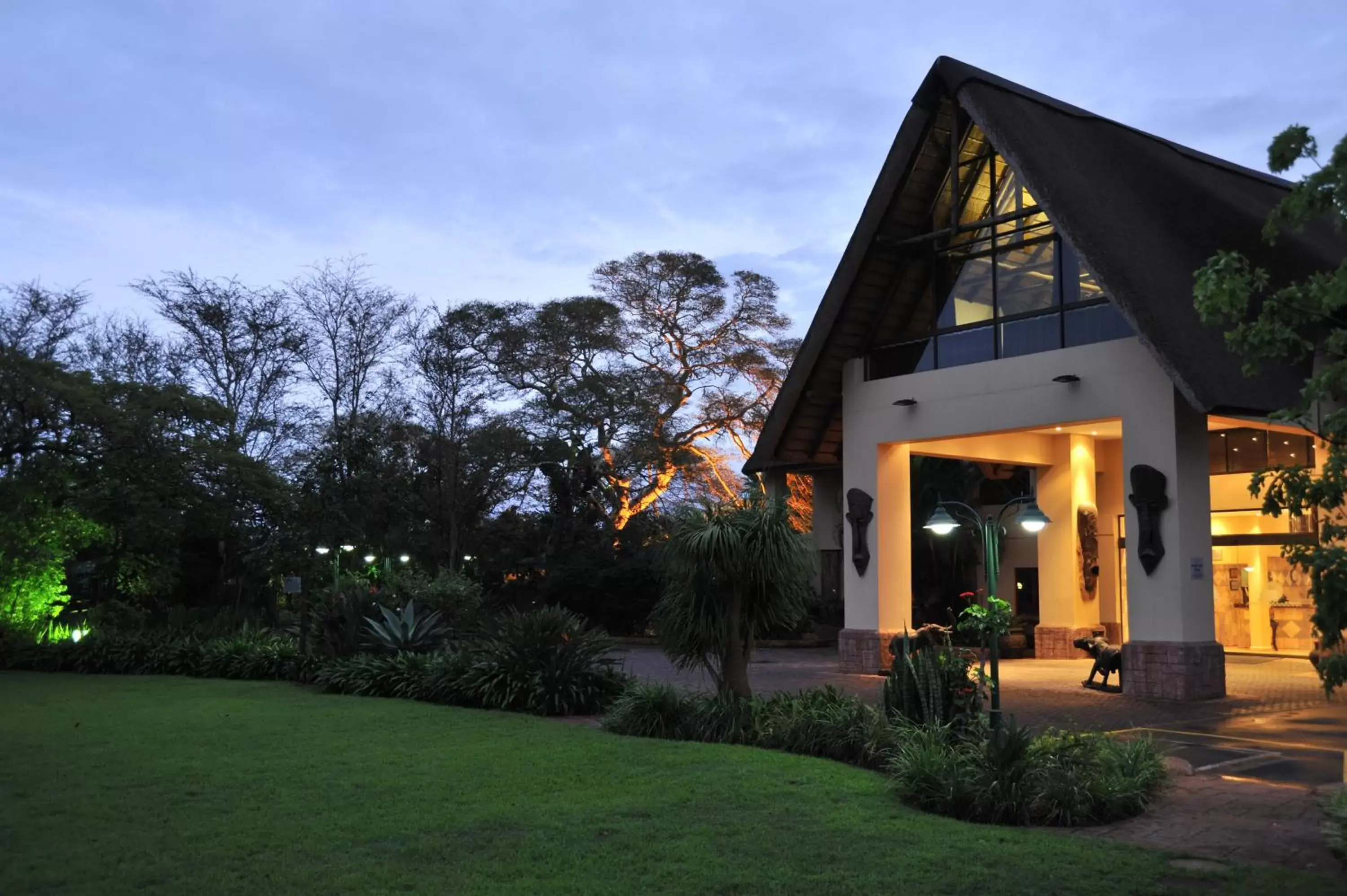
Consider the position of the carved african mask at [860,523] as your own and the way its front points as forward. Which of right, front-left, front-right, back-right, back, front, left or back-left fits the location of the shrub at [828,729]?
front-left

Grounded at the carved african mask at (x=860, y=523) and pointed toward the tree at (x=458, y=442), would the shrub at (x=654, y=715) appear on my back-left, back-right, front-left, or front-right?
back-left

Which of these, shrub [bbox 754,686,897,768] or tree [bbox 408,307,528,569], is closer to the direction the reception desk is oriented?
the shrub

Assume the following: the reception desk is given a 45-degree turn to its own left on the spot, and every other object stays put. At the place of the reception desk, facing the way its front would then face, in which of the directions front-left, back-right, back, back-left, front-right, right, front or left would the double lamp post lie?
front-right

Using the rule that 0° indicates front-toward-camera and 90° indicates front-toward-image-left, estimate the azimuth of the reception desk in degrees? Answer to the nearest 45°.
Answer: approximately 0°

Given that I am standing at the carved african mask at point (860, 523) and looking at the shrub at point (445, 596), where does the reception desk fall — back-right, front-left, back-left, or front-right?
back-right

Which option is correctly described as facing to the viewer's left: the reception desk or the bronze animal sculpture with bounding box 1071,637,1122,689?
the bronze animal sculpture

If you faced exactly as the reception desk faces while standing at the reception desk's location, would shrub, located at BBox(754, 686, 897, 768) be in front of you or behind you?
in front

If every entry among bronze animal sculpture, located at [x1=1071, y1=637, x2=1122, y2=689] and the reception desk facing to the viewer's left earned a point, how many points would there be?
1

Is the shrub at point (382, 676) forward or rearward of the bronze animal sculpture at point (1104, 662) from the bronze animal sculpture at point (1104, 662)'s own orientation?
forward

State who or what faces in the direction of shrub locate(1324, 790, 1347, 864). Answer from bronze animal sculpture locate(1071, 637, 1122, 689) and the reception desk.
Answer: the reception desk

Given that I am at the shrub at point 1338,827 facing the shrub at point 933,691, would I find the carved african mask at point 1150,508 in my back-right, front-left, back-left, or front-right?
front-right

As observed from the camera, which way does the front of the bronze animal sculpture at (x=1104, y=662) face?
facing to the left of the viewer

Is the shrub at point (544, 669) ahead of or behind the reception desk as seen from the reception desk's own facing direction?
ahead

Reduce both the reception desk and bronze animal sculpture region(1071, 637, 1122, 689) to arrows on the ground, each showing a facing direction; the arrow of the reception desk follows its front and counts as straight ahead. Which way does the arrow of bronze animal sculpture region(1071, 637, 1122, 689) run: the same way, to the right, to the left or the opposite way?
to the right

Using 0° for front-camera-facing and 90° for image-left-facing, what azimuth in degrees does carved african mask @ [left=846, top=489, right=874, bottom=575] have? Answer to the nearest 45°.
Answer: approximately 45°
